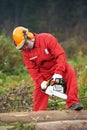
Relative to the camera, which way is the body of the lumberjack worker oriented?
toward the camera
